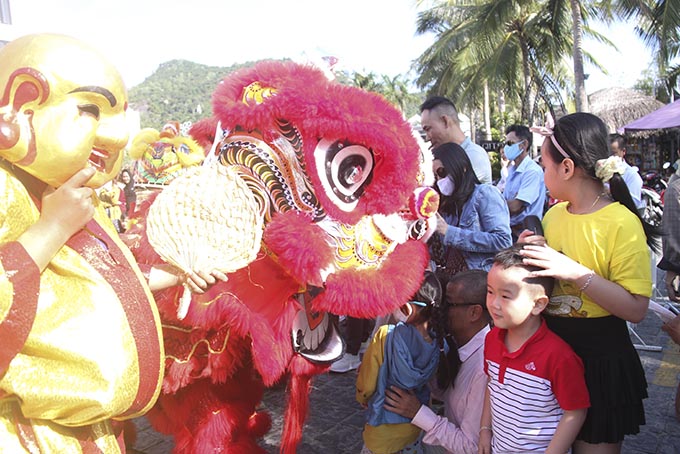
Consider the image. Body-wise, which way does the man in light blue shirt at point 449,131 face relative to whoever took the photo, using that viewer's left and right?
facing to the left of the viewer

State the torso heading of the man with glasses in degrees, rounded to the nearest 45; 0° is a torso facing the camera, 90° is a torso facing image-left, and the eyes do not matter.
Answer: approximately 90°

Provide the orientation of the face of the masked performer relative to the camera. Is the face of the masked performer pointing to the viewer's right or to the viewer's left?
to the viewer's right

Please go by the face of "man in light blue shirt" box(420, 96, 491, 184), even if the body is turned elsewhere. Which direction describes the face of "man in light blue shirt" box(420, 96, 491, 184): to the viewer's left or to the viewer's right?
to the viewer's left

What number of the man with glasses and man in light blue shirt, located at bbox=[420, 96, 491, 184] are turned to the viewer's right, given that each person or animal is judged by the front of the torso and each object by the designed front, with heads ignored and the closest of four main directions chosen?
0

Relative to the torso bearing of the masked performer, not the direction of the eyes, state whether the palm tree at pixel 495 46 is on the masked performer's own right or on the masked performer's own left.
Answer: on the masked performer's own left

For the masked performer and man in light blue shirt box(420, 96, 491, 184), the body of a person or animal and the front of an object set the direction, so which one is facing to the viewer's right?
the masked performer
